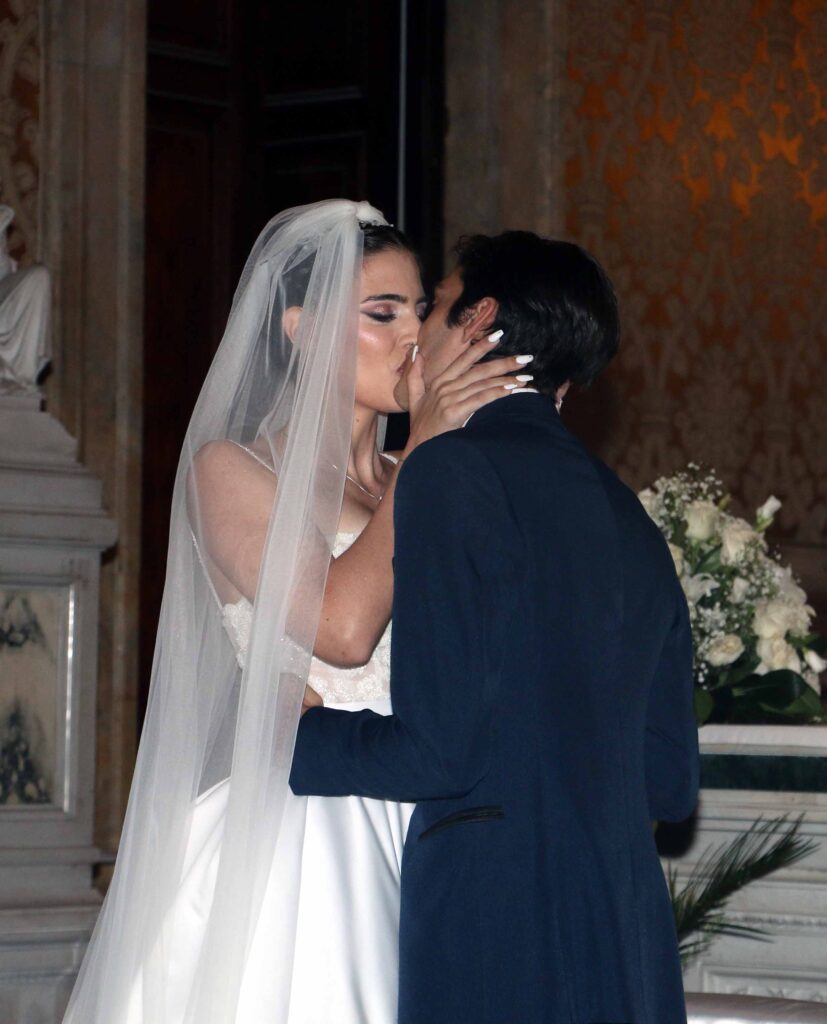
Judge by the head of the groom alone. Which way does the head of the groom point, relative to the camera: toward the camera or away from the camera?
away from the camera

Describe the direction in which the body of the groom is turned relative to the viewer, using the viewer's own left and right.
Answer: facing away from the viewer and to the left of the viewer

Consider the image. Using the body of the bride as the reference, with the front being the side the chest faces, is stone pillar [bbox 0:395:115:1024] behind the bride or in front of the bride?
behind

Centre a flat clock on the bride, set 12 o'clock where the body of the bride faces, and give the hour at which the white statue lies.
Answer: The white statue is roughly at 7 o'clock from the bride.

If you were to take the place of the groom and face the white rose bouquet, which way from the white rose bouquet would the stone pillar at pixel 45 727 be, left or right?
left

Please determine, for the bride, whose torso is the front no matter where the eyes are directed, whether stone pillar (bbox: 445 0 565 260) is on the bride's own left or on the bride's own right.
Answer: on the bride's own left

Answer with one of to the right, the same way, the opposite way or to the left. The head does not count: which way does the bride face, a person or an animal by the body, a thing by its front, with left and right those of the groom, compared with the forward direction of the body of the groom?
the opposite way
